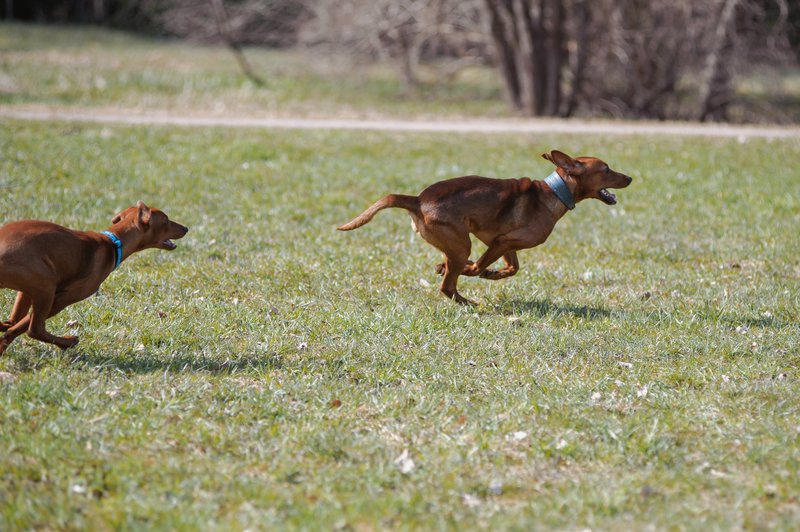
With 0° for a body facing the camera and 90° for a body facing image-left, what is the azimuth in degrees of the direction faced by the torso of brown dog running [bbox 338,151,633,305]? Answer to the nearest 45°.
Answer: approximately 270°

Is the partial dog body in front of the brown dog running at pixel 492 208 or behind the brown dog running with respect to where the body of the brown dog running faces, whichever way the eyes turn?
behind

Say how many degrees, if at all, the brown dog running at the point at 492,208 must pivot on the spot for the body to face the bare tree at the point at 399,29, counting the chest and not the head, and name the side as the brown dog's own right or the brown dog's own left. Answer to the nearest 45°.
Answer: approximately 90° to the brown dog's own left

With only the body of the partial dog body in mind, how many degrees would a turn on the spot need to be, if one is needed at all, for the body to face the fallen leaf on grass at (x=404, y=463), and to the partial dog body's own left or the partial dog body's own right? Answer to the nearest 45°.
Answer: approximately 45° to the partial dog body's own right

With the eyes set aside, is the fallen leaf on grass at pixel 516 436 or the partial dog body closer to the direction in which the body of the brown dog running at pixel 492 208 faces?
the fallen leaf on grass

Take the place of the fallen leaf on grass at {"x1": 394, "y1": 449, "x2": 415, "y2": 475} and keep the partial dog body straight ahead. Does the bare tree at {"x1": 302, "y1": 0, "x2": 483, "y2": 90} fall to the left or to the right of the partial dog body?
right

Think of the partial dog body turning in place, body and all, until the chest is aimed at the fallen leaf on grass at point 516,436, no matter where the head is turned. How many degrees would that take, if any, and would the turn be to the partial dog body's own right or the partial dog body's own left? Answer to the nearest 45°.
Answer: approximately 45° to the partial dog body's own right

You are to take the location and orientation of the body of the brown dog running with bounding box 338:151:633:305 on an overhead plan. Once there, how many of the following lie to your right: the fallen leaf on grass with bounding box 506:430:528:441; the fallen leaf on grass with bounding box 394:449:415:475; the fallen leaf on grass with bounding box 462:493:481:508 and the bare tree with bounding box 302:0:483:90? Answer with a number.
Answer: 3

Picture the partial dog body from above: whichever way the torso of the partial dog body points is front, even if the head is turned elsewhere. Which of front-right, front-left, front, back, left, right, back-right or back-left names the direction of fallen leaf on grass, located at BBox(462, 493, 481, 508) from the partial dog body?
front-right

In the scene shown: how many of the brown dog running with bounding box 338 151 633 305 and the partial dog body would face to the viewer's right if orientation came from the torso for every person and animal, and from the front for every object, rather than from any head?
2

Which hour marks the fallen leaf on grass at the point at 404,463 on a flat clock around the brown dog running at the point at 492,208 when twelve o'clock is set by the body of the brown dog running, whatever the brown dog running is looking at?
The fallen leaf on grass is roughly at 3 o'clock from the brown dog running.

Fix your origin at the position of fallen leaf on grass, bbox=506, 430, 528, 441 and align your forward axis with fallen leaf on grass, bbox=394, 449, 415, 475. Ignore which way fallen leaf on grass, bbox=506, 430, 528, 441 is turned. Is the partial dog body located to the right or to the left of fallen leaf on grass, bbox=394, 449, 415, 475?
right

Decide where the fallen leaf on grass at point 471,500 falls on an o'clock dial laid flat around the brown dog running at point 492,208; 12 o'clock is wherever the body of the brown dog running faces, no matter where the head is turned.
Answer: The fallen leaf on grass is roughly at 3 o'clock from the brown dog running.

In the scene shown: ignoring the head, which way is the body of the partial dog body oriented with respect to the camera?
to the viewer's right

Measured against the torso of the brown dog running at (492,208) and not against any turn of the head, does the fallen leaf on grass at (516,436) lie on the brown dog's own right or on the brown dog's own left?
on the brown dog's own right
